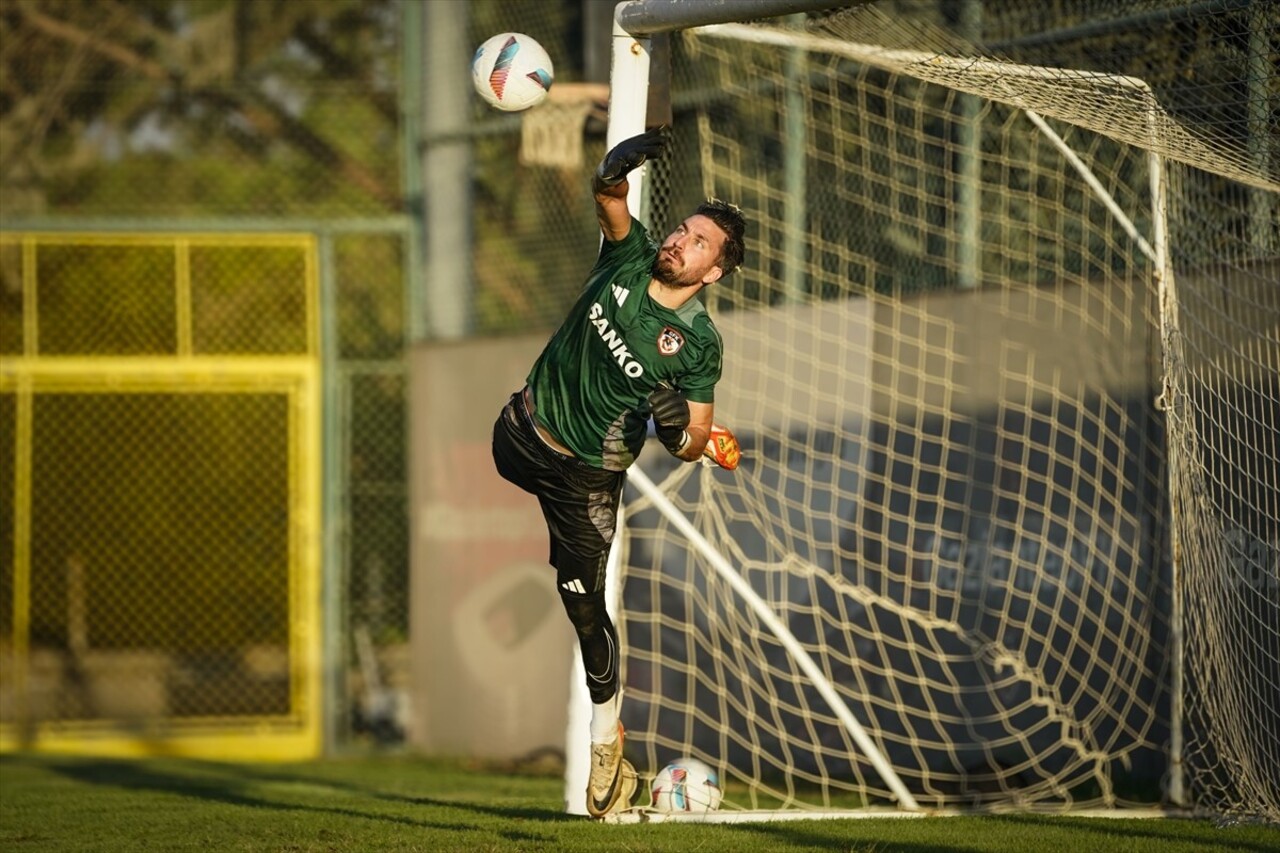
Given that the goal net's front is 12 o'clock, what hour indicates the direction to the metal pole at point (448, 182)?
The metal pole is roughly at 3 o'clock from the goal net.

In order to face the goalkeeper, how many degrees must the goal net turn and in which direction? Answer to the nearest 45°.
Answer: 0° — it already faces them

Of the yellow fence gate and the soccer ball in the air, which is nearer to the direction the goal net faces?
the soccer ball in the air

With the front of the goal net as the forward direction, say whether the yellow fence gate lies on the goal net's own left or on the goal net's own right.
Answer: on the goal net's own right

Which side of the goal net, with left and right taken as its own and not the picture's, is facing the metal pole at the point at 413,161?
right

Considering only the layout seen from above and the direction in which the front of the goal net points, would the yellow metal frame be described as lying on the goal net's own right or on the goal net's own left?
on the goal net's own right

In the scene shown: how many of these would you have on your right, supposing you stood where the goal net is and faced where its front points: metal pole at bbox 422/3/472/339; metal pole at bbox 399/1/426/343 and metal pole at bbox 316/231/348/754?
3

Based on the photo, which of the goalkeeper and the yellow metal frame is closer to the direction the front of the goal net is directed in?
the goalkeeper

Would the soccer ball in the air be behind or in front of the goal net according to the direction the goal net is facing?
in front

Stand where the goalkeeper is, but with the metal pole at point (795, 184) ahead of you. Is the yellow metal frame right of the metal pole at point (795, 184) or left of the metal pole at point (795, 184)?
left

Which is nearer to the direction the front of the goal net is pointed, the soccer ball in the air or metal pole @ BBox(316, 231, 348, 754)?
the soccer ball in the air

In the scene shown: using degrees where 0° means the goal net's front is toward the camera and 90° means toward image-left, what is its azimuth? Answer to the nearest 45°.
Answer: approximately 45°
